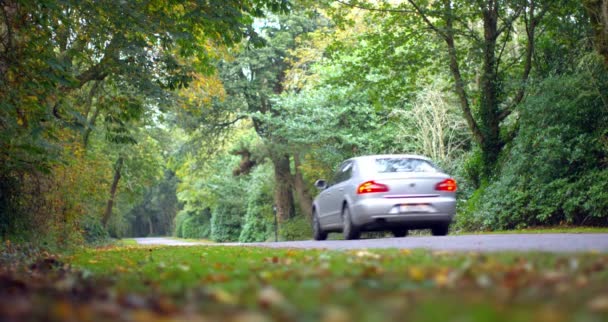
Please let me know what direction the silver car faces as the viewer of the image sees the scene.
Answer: facing away from the viewer and to the left of the viewer

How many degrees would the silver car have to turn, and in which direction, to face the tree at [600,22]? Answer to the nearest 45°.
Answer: approximately 90° to its right

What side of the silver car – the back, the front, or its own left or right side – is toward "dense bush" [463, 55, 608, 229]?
right

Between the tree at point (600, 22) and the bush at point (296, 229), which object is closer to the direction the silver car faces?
the bush

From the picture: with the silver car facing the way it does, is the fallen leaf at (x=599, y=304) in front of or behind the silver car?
behind
